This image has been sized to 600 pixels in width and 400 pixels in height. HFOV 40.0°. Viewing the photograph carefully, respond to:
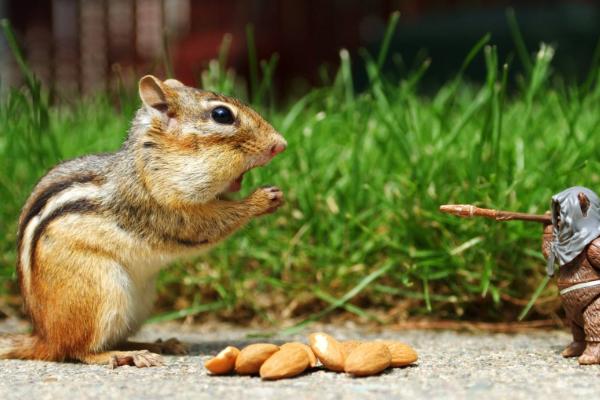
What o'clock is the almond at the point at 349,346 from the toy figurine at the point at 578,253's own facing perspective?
The almond is roughly at 12 o'clock from the toy figurine.

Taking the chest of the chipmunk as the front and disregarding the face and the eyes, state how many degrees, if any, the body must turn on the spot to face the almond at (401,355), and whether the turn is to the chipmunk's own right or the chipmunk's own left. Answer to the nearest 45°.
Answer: approximately 45° to the chipmunk's own right

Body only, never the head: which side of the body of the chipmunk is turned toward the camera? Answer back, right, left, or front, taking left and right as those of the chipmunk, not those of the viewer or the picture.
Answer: right

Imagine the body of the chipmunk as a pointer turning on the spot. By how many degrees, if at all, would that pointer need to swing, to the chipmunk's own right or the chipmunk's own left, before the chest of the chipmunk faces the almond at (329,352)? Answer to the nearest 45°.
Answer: approximately 45° to the chipmunk's own right

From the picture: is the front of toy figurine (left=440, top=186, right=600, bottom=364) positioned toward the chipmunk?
yes

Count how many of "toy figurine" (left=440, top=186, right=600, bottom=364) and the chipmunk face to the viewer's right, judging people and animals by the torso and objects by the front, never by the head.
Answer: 1

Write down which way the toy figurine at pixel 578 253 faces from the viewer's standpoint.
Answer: facing to the left of the viewer
